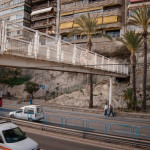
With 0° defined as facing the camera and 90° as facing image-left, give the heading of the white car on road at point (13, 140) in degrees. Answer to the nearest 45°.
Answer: approximately 315°

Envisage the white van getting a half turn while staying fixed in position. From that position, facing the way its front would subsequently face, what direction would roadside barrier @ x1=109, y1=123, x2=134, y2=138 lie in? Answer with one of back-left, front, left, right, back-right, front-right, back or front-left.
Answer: front

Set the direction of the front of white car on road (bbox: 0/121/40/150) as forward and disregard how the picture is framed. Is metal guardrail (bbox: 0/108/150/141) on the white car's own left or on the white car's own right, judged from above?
on the white car's own left

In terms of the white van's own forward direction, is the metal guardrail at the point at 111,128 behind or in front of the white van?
behind

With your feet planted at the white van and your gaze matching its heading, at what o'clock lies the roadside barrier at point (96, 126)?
The roadside barrier is roughly at 6 o'clock from the white van.

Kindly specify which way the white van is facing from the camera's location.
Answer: facing away from the viewer and to the left of the viewer

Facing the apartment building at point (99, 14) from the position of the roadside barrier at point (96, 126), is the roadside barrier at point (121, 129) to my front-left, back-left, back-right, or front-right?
back-right
